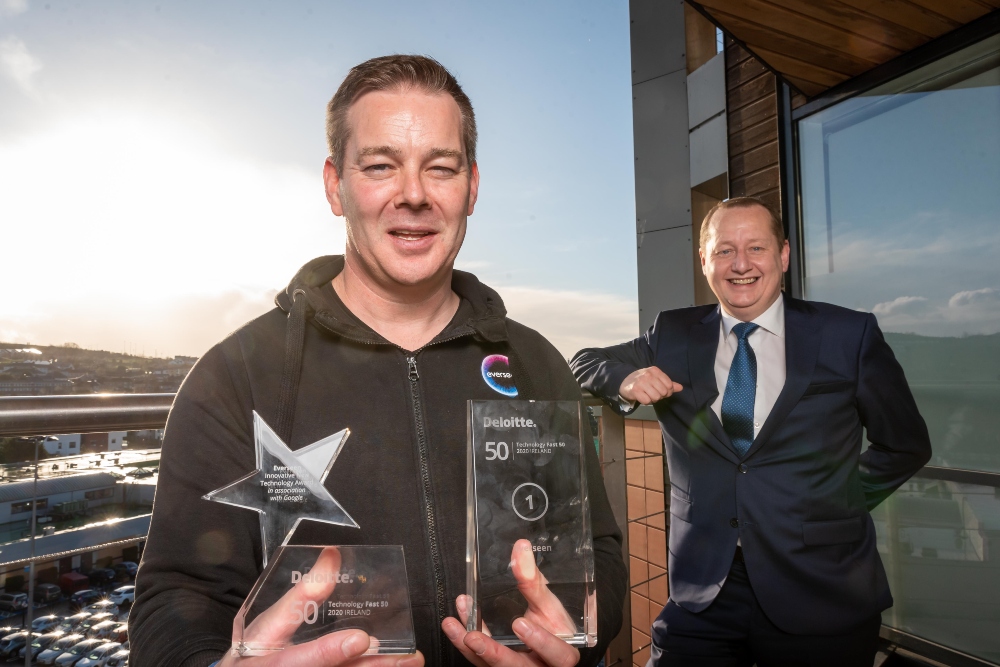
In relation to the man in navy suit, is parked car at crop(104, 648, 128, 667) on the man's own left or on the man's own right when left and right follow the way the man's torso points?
on the man's own right

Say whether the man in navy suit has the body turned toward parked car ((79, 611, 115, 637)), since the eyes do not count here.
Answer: no

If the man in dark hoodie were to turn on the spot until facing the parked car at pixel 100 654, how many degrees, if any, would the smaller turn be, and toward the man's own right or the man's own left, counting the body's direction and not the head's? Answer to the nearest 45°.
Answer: approximately 135° to the man's own right

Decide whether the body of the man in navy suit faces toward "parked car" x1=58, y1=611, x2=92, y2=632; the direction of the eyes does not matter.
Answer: no

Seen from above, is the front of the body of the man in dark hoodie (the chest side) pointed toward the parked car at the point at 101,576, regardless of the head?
no

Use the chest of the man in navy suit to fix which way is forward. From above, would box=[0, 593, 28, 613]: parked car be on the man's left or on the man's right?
on the man's right

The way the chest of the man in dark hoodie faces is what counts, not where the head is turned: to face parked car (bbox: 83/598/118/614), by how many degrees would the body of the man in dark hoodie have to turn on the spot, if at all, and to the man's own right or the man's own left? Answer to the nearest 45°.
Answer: approximately 135° to the man's own right

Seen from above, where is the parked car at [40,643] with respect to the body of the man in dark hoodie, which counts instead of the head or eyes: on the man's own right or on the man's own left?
on the man's own right

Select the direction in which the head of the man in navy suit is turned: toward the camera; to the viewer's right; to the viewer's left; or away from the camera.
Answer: toward the camera

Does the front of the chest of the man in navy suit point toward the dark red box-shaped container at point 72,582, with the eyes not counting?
no

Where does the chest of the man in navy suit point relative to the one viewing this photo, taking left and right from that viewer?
facing the viewer

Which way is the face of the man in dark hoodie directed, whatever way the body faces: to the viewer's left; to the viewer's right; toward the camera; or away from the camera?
toward the camera

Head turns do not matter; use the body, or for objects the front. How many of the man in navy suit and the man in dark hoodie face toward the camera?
2

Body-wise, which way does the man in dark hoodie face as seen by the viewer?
toward the camera

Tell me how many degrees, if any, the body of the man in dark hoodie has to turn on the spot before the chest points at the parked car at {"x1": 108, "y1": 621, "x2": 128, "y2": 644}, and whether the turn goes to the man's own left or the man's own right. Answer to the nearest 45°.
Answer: approximately 135° to the man's own right
